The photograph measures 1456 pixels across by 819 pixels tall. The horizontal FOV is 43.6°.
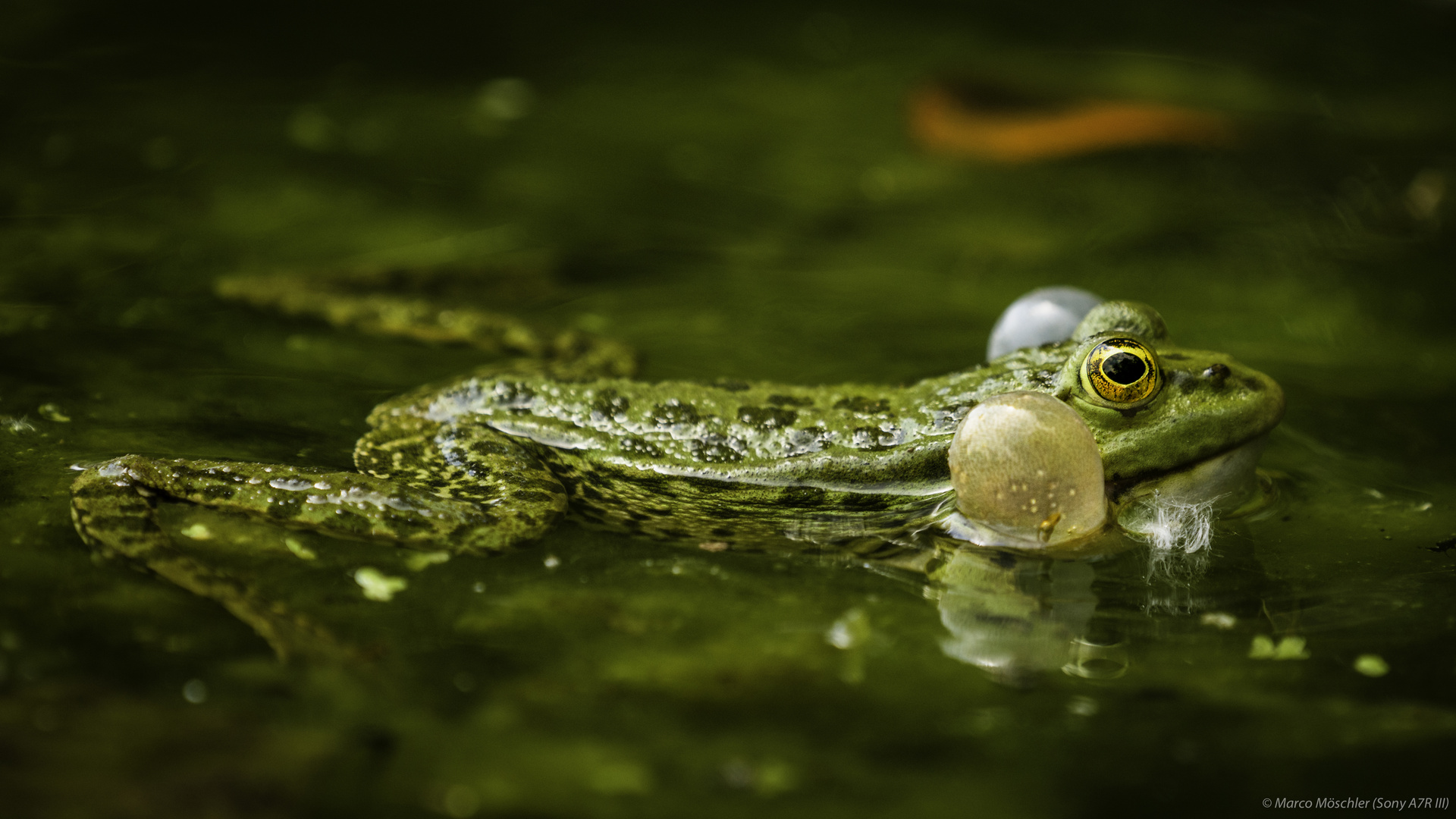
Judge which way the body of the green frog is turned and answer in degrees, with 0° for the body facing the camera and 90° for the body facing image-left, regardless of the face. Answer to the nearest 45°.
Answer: approximately 270°
